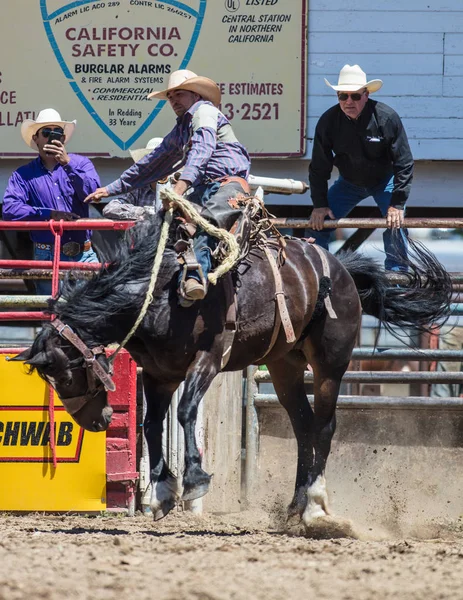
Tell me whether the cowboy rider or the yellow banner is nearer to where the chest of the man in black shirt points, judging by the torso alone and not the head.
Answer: the cowboy rider

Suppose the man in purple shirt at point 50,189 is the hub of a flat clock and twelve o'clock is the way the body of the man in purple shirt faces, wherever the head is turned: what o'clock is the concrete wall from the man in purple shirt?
The concrete wall is roughly at 9 o'clock from the man in purple shirt.

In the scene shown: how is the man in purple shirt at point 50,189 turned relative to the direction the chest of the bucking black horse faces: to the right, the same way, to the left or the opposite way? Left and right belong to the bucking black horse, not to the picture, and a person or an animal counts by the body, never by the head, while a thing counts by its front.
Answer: to the left

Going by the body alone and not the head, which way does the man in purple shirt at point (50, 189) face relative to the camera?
toward the camera

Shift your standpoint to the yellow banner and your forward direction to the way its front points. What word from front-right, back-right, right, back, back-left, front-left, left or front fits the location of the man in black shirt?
left

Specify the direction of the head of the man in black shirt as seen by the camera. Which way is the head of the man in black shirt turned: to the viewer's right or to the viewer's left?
to the viewer's left

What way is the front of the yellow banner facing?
toward the camera

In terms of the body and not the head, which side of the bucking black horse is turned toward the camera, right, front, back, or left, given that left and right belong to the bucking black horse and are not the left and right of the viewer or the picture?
left

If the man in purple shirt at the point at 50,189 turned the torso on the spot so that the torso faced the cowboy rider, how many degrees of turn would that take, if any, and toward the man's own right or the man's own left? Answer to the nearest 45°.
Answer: approximately 45° to the man's own left

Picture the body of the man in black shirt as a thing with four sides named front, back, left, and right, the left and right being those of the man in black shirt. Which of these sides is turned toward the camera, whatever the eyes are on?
front

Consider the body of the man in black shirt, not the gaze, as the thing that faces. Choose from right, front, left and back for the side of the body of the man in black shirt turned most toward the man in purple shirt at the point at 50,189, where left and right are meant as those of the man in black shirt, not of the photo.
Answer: right

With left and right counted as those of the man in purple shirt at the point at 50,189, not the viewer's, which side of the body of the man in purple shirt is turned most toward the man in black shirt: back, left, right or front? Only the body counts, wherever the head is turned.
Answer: left

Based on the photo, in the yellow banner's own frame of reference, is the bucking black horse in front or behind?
in front

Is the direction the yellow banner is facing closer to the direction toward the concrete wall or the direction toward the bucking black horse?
the bucking black horse
